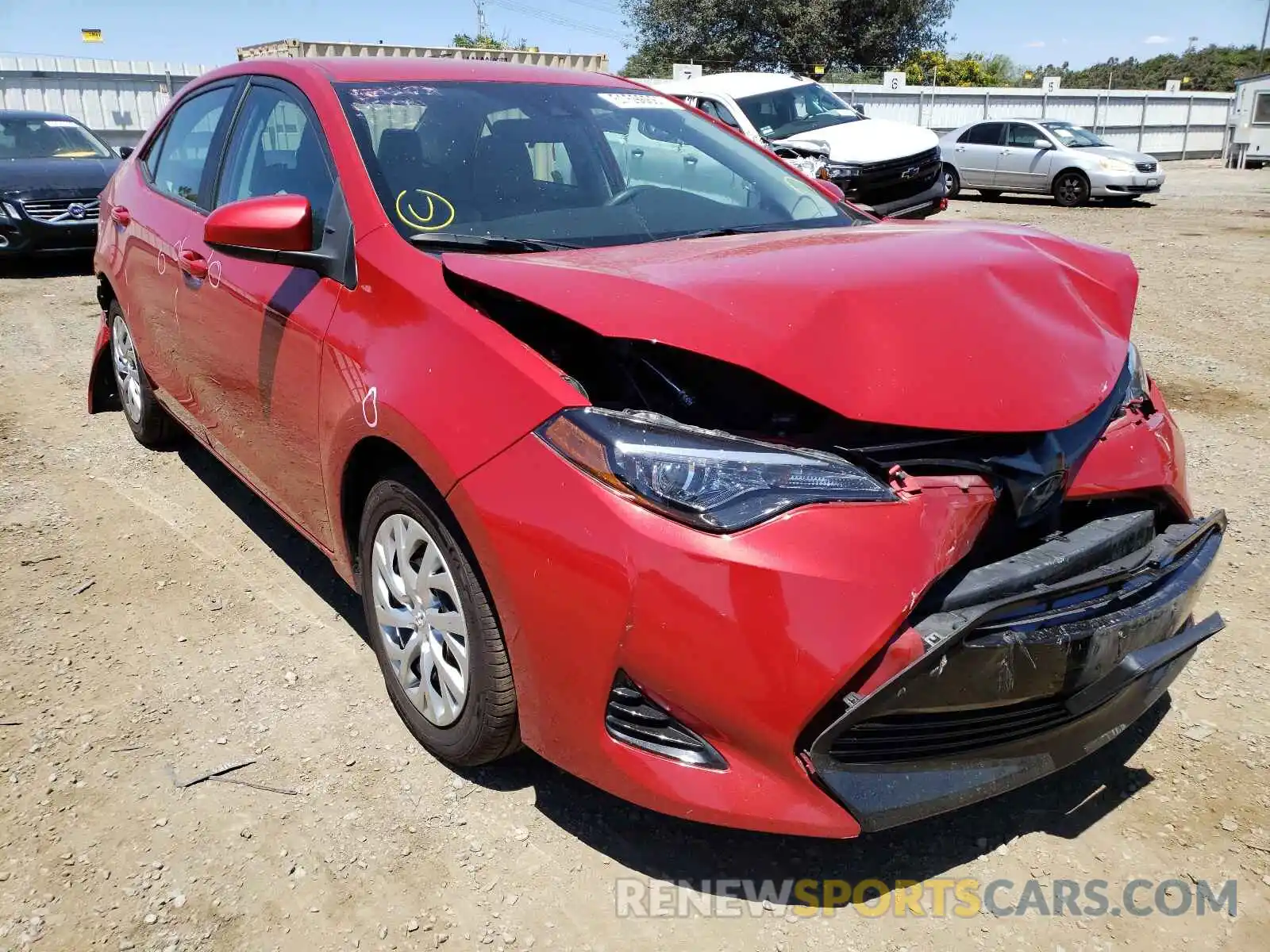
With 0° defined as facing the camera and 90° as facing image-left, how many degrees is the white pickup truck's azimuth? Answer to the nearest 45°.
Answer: approximately 315°

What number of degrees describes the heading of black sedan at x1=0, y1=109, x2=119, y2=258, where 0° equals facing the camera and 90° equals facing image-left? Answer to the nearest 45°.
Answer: approximately 315°

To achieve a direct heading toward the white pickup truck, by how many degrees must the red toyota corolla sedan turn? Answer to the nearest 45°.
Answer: approximately 135° to its left

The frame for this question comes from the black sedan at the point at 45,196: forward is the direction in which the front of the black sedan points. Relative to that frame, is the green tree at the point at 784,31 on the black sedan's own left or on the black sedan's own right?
on the black sedan's own left

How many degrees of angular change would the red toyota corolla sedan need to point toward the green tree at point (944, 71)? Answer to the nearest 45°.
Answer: approximately 135° to its left

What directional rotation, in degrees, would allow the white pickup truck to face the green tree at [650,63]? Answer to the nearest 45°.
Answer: approximately 135° to its left

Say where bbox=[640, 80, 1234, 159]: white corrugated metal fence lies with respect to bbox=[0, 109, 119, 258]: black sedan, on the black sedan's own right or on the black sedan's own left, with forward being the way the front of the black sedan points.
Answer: on the black sedan's own left
